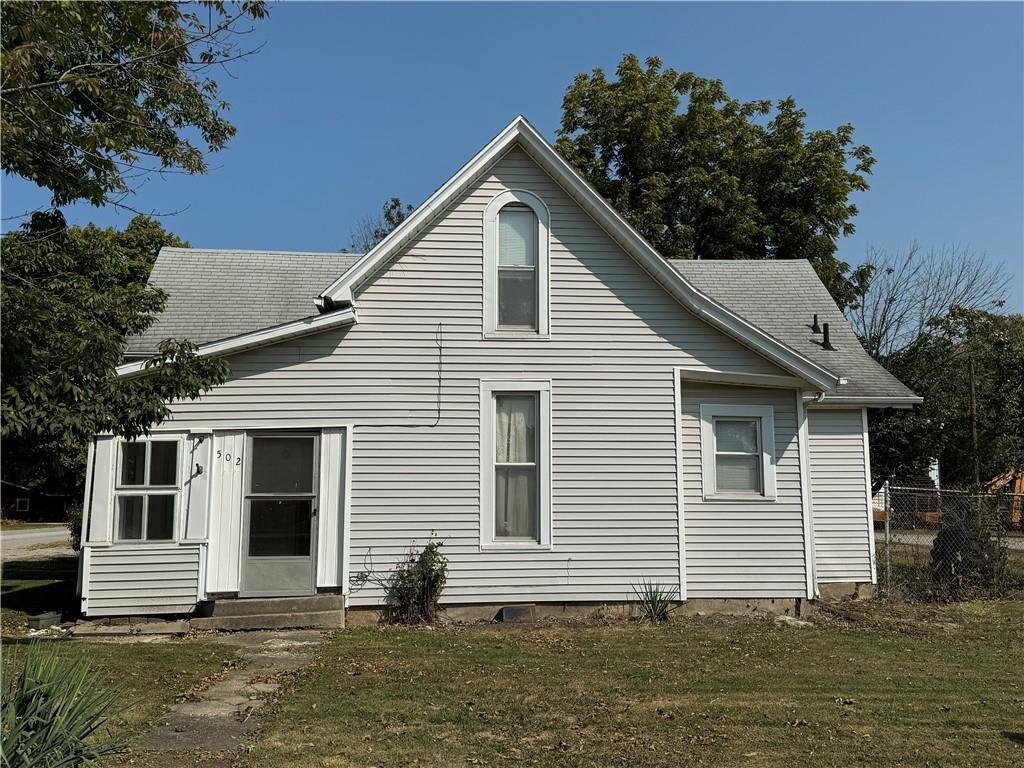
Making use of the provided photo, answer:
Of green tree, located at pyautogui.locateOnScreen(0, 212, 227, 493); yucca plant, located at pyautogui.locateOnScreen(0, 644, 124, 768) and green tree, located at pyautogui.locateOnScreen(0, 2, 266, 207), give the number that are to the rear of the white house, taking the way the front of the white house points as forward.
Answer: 0

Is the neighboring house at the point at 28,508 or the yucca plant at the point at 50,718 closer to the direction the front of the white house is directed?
the yucca plant

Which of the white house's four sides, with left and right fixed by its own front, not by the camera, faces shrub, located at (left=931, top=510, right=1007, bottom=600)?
left

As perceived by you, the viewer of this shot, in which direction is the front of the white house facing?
facing the viewer

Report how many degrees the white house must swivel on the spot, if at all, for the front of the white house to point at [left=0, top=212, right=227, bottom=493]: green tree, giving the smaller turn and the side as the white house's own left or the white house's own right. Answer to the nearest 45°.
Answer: approximately 45° to the white house's own right

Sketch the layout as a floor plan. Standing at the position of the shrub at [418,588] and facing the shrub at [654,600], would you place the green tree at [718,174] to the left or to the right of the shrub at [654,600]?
left

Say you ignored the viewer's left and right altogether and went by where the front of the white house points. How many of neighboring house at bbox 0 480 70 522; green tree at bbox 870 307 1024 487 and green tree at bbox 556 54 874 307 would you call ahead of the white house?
0

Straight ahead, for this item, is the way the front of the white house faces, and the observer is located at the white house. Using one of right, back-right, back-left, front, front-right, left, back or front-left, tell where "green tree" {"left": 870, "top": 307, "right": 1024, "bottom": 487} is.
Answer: back-left

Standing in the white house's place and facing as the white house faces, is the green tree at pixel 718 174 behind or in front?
behind

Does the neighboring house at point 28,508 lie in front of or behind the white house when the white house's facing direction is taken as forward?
behind

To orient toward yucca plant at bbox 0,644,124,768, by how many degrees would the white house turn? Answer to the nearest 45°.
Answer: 0° — it already faces it

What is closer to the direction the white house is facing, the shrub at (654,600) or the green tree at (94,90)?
the green tree

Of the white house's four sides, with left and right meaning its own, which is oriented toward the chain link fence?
left

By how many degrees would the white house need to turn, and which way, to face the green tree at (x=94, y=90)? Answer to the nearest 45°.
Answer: approximately 45° to its right
